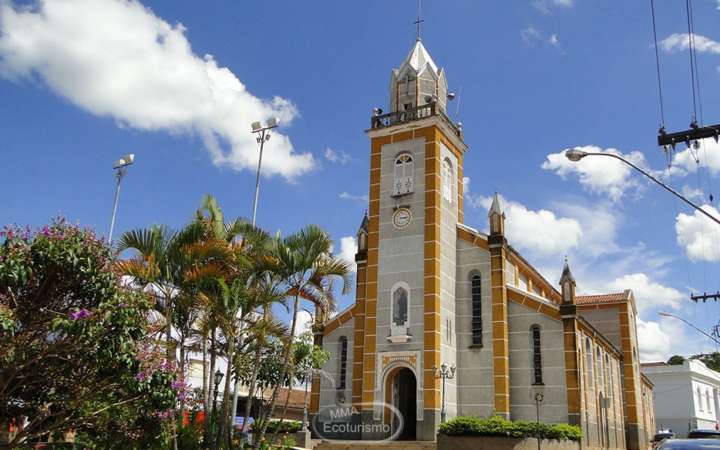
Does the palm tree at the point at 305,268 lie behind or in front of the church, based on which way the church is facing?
in front

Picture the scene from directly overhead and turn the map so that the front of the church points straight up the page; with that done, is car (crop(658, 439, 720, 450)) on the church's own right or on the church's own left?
on the church's own left

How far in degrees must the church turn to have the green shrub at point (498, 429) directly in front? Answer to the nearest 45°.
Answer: approximately 90° to its left

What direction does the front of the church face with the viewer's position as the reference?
facing the viewer and to the left of the viewer

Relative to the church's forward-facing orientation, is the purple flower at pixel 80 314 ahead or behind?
ahead
